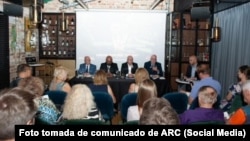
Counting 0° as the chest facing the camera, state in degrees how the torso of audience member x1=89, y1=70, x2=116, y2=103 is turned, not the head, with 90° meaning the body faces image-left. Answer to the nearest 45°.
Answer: approximately 180°

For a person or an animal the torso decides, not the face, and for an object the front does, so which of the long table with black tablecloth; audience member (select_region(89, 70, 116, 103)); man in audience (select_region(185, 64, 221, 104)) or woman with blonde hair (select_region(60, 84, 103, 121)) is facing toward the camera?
the long table with black tablecloth

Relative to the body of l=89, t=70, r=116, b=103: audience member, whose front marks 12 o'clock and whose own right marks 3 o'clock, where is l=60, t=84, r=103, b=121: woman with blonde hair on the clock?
The woman with blonde hair is roughly at 6 o'clock from the audience member.

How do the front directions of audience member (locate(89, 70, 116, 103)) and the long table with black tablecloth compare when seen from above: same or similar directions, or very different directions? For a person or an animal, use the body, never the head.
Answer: very different directions

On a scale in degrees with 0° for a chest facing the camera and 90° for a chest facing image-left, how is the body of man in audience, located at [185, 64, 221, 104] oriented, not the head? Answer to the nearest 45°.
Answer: approximately 135°

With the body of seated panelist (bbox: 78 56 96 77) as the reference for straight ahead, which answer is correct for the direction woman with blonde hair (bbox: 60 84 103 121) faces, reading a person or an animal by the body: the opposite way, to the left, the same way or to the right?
the opposite way

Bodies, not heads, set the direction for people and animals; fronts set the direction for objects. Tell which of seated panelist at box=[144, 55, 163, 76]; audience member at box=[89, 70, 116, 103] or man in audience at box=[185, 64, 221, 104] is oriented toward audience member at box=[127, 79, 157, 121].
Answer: the seated panelist

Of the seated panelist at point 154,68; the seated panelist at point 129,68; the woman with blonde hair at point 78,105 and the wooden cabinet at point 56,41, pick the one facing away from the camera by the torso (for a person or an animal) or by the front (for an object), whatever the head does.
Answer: the woman with blonde hair

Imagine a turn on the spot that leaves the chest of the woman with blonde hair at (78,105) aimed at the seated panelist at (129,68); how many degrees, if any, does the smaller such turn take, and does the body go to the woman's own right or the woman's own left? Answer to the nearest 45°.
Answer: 0° — they already face them

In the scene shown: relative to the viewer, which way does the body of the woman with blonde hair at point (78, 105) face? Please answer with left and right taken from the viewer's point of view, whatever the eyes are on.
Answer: facing away from the viewer

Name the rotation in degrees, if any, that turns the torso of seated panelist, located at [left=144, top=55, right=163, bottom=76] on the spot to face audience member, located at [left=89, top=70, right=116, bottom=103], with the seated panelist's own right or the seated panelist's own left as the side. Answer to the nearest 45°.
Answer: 0° — they already face them

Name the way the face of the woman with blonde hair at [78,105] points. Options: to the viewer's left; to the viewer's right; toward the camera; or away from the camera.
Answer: away from the camera

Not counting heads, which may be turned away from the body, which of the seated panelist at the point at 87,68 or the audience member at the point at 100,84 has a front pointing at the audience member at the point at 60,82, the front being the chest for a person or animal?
the seated panelist

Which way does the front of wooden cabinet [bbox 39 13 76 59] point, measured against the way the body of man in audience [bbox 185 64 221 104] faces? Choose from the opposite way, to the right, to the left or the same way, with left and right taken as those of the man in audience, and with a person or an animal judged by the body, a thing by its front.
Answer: the opposite way
